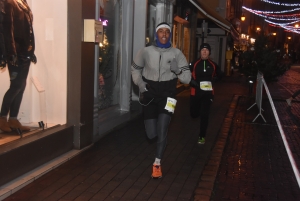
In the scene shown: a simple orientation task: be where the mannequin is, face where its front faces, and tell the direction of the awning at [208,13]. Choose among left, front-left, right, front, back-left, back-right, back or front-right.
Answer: left

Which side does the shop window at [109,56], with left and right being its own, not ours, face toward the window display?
right

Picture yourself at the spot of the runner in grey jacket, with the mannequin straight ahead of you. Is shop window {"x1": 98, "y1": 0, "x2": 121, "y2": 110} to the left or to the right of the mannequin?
right

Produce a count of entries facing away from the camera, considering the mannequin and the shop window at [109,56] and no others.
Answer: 0

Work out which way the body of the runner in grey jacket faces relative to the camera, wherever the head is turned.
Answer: toward the camera

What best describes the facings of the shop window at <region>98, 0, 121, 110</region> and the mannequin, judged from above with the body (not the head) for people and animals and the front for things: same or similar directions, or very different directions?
same or similar directions

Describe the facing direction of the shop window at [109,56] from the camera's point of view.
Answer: facing the viewer and to the right of the viewer

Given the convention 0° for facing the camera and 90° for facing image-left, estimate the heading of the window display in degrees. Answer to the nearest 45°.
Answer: approximately 315°

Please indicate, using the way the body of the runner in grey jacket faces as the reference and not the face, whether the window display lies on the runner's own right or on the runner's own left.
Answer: on the runner's own right

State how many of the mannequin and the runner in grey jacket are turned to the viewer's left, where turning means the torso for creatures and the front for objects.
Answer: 0

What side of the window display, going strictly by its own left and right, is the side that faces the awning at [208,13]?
left

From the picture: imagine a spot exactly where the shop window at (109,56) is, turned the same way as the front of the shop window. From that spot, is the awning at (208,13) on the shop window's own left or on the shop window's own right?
on the shop window's own left

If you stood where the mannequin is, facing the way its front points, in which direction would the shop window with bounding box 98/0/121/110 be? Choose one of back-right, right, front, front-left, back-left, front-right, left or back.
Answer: left

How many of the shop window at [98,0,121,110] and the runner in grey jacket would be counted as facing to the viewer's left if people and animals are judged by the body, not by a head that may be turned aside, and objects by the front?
0

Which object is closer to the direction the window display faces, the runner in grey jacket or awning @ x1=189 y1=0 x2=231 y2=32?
the runner in grey jacket
